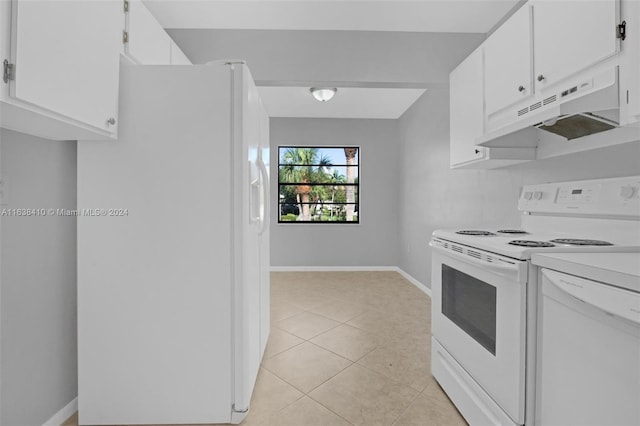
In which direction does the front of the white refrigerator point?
to the viewer's right

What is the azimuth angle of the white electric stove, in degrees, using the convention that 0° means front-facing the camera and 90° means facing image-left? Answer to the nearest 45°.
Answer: approximately 45°

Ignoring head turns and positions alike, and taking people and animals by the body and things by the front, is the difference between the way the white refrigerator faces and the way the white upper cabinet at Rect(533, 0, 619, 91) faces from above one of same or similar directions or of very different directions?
very different directions

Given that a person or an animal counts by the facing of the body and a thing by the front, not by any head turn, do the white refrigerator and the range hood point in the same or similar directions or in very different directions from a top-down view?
very different directions

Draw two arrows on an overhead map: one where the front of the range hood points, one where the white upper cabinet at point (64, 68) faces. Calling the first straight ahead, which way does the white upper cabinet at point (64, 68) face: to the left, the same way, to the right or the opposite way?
the opposite way
